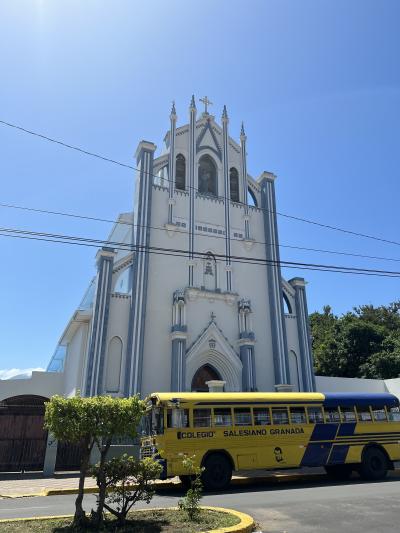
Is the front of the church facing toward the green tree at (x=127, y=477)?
yes

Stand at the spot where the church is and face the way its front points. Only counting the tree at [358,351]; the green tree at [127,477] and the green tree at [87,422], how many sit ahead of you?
2

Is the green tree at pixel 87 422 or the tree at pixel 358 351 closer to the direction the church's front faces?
the green tree

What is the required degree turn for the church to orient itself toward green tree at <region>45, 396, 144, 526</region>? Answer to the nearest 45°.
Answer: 0° — it already faces it

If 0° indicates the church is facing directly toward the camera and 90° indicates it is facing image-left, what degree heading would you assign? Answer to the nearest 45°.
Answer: approximately 0°

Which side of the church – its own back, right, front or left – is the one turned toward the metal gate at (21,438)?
right
